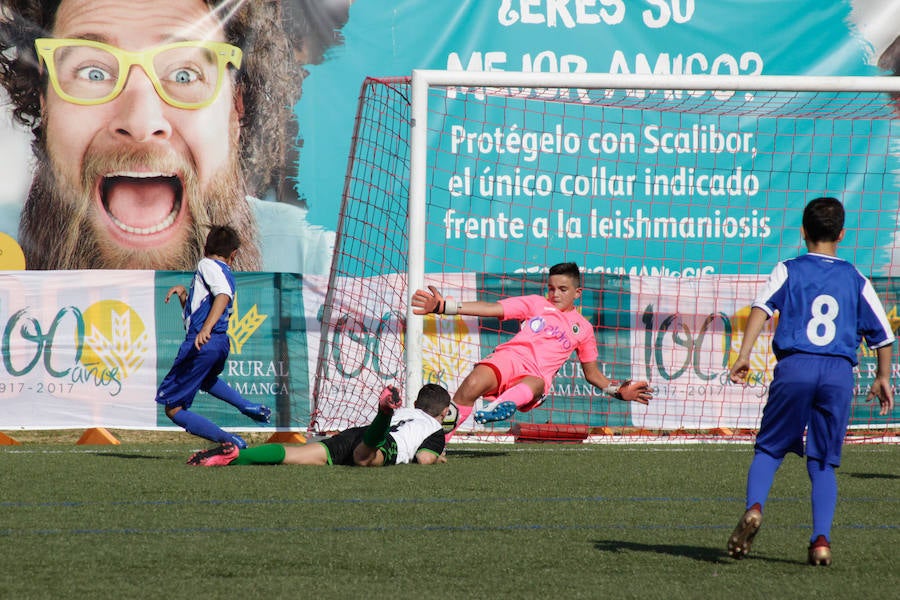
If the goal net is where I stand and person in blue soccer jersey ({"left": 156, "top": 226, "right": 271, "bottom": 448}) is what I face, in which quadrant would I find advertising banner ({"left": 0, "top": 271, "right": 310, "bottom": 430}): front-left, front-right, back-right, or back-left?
front-right

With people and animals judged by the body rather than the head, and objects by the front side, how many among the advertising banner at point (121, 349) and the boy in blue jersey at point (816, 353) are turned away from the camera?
1

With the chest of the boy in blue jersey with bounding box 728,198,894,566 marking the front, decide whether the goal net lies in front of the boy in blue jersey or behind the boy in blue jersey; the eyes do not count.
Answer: in front

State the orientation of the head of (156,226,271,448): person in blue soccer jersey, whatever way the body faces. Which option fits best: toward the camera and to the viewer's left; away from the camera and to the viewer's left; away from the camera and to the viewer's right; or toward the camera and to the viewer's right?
away from the camera and to the viewer's right

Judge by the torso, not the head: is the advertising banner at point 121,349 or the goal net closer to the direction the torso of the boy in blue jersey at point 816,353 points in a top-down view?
the goal net

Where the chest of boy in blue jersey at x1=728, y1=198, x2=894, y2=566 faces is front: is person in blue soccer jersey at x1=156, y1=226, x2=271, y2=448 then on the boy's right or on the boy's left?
on the boy's left

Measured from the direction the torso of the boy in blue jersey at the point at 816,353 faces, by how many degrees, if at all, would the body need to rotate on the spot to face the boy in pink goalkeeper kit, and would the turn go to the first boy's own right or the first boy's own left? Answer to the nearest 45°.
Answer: approximately 45° to the first boy's own left

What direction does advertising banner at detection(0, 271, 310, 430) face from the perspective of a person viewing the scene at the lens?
facing the viewer

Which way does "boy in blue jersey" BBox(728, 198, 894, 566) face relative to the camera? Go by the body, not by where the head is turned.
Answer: away from the camera

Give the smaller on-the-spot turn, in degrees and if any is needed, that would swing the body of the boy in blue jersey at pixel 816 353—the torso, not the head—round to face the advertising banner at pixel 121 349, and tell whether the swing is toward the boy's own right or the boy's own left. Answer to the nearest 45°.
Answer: approximately 45° to the boy's own left

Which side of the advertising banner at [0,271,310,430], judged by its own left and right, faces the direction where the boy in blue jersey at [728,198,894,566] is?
front

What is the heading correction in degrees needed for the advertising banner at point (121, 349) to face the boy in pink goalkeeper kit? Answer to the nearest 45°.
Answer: approximately 45° to its left

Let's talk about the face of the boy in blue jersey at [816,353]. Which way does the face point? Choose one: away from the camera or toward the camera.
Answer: away from the camera

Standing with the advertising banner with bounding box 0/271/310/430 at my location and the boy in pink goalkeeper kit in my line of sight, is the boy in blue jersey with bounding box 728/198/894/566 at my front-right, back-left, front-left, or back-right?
front-right
